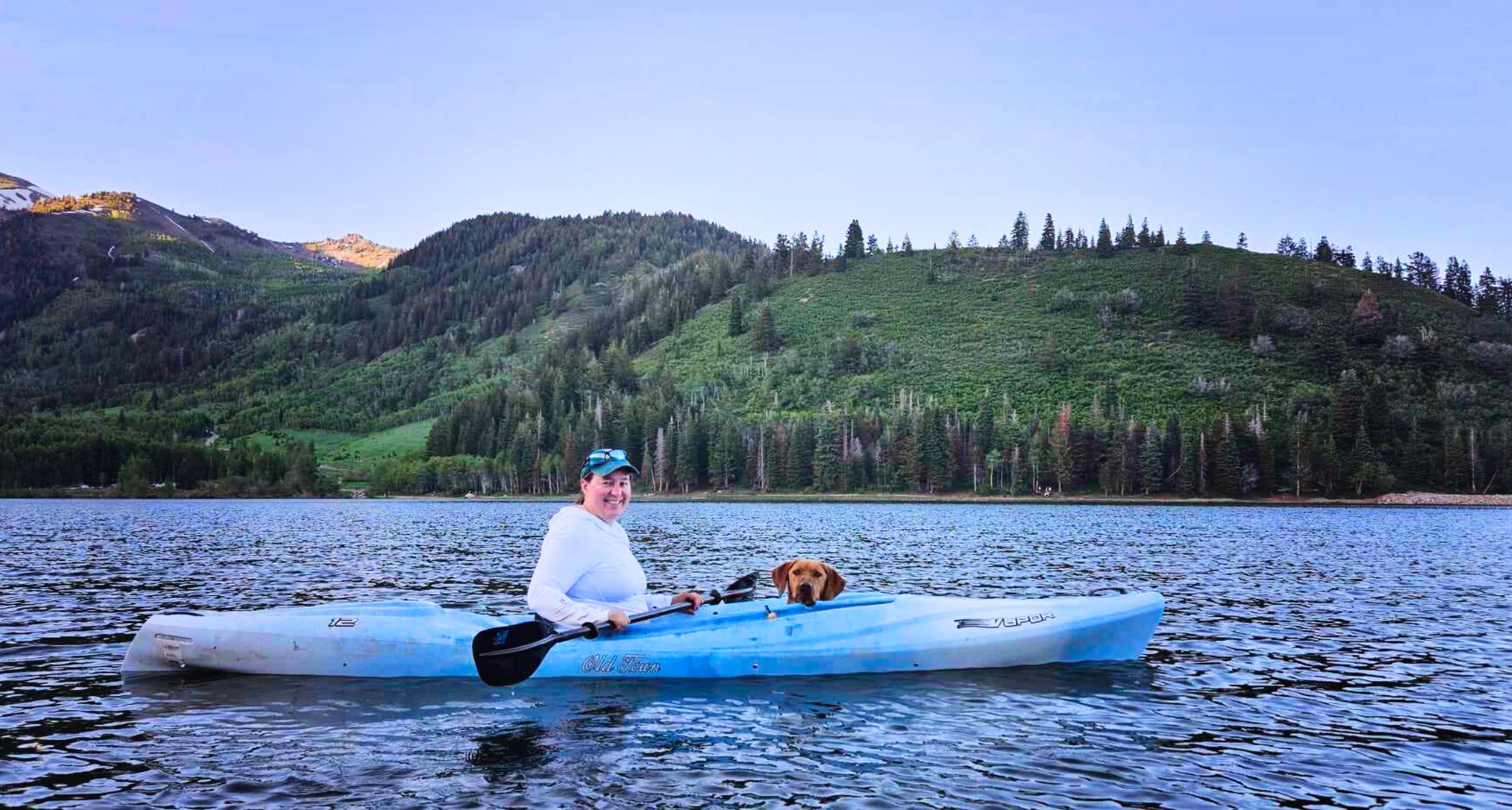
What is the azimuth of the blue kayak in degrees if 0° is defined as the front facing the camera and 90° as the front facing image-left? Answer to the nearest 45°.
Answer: approximately 270°
